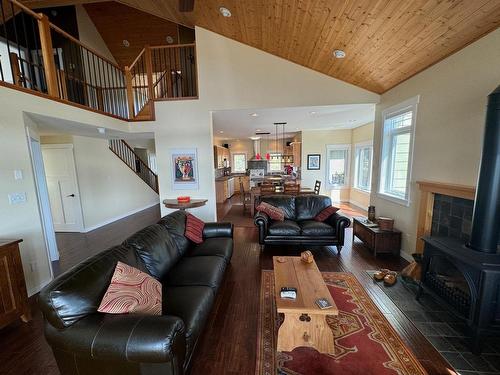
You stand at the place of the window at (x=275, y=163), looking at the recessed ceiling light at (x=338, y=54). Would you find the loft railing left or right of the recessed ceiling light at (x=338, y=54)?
right

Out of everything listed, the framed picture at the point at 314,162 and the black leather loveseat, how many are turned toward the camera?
2

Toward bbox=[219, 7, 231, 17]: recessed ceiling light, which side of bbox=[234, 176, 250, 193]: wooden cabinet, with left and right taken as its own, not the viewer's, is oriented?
front

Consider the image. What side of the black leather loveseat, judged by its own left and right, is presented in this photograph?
front

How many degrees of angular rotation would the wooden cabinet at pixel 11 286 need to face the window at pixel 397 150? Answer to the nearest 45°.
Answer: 0° — it already faces it

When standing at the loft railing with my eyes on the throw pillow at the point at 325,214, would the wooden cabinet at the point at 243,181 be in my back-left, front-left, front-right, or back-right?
front-left

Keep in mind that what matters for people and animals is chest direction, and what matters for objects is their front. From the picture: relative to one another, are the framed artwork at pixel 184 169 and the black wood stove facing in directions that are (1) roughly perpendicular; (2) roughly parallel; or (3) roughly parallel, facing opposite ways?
roughly perpendicular

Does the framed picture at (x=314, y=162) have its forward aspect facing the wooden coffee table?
yes

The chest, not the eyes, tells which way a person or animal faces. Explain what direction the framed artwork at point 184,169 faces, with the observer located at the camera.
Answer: facing the viewer

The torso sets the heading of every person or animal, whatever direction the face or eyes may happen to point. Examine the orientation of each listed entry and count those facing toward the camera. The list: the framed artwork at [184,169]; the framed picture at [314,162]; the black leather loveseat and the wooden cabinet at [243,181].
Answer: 4

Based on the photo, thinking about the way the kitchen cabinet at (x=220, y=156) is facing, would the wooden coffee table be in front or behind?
in front

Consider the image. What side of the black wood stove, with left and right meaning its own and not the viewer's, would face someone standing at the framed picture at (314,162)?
right

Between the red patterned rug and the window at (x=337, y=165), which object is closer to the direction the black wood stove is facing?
the red patterned rug

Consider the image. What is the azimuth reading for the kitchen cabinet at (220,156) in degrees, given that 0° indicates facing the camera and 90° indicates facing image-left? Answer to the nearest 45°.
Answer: approximately 315°

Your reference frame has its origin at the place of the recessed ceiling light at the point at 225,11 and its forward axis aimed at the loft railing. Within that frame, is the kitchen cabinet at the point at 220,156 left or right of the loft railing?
right
